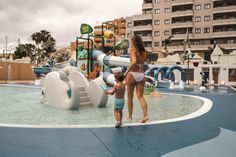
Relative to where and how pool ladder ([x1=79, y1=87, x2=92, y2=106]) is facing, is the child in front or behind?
in front

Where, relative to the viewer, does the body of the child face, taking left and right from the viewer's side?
facing away from the viewer and to the left of the viewer

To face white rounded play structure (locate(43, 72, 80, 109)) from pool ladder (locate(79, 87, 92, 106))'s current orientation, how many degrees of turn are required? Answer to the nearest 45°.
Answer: approximately 90° to its right

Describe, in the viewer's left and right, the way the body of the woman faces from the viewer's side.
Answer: facing away from the viewer and to the left of the viewer

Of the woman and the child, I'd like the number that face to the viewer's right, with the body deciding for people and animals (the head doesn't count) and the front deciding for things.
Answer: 0

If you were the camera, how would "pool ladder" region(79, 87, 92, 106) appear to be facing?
facing the viewer and to the right of the viewer

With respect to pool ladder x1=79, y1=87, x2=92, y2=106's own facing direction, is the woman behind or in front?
in front

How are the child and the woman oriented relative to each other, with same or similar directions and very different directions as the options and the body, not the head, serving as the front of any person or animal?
same or similar directions

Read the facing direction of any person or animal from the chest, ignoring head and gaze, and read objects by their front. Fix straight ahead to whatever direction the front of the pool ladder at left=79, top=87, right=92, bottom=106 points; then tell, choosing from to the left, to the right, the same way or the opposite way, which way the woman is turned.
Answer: the opposite way
